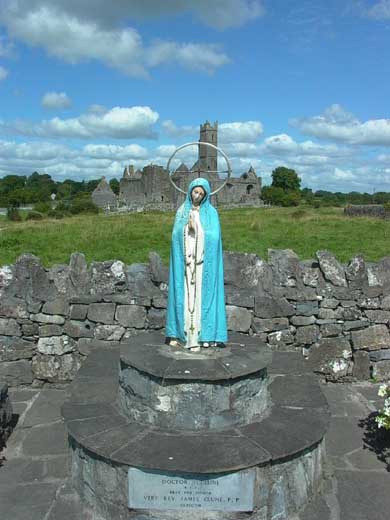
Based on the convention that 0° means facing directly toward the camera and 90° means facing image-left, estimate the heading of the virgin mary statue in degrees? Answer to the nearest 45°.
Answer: approximately 0°

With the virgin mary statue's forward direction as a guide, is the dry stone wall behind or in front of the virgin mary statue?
behind
